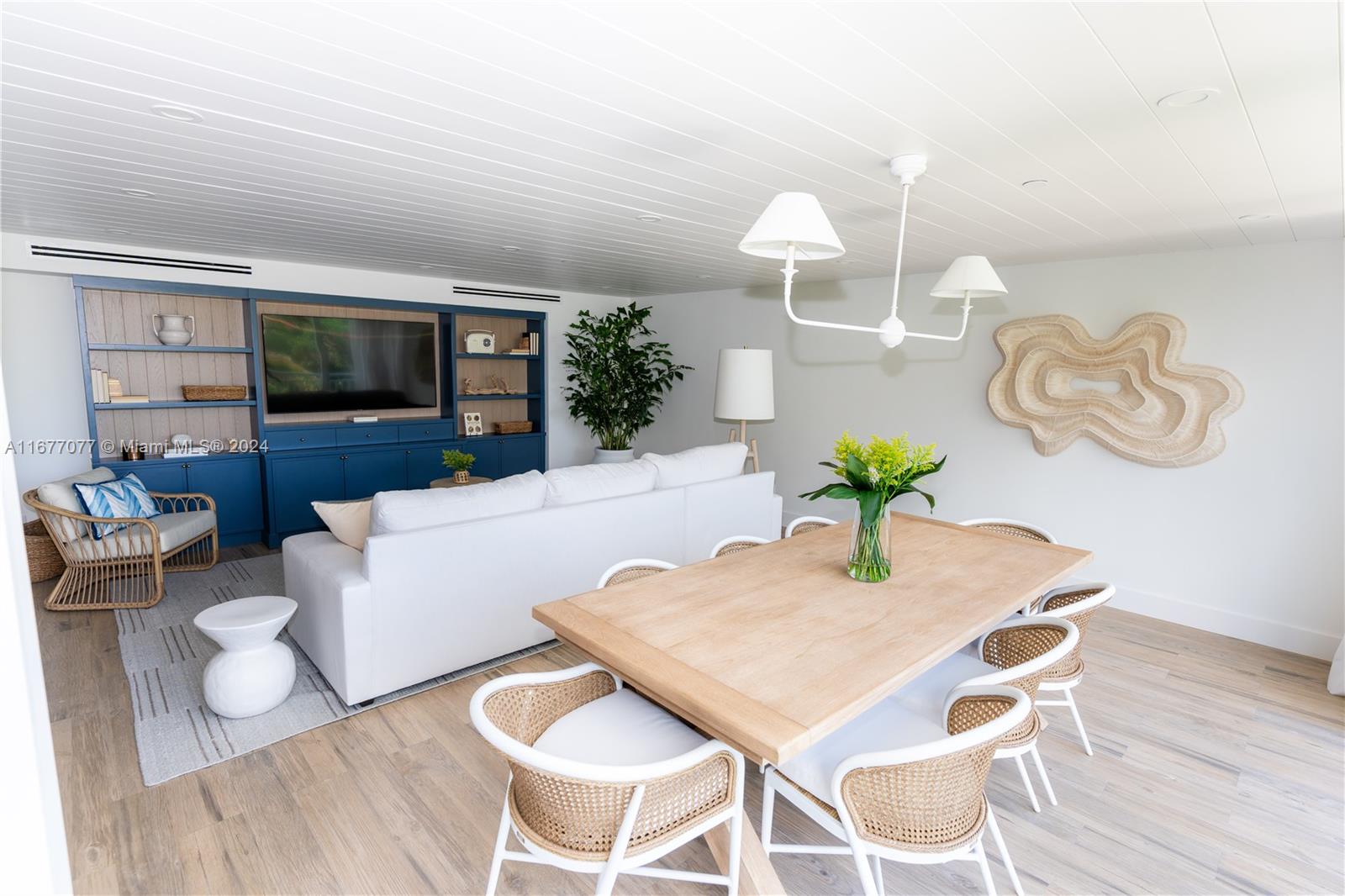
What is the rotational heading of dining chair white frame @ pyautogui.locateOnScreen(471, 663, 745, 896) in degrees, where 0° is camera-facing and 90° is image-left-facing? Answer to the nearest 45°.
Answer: approximately 225°

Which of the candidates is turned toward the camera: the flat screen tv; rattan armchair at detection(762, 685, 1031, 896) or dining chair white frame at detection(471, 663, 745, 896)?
the flat screen tv

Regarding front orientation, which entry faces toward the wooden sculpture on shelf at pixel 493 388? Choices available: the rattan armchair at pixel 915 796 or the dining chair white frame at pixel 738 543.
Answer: the rattan armchair

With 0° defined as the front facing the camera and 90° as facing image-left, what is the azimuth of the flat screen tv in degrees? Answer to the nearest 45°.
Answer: approximately 0°

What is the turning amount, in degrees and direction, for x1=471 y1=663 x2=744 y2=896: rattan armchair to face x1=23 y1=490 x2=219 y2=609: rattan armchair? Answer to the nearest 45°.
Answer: approximately 90° to its left

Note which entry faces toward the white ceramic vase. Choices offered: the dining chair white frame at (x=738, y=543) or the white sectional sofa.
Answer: the white sectional sofa

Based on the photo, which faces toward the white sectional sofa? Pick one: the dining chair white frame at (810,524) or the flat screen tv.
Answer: the flat screen tv

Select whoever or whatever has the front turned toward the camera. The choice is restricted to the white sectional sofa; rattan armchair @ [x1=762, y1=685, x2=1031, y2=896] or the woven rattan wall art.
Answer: the woven rattan wall art

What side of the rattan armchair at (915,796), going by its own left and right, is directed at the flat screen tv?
front

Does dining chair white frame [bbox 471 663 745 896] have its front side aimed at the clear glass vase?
yes

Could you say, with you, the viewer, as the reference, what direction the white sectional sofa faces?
facing away from the viewer and to the left of the viewer

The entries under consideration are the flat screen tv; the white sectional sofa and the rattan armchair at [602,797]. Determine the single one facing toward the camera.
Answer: the flat screen tv

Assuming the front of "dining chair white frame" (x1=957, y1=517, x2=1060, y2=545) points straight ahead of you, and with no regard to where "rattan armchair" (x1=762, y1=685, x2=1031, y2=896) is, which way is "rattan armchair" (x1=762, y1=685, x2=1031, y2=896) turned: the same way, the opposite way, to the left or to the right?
to the right

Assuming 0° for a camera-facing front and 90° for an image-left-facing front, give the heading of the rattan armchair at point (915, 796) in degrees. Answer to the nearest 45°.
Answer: approximately 135°

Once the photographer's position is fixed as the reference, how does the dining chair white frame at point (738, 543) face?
facing the viewer and to the right of the viewer
